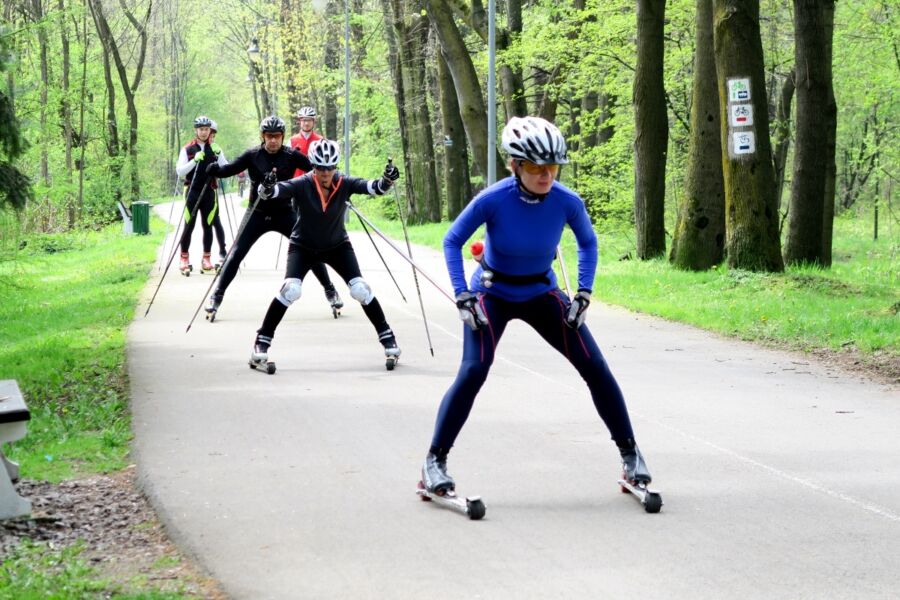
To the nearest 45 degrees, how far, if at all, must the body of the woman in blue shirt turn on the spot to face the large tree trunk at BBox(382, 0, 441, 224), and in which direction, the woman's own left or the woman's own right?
approximately 180°

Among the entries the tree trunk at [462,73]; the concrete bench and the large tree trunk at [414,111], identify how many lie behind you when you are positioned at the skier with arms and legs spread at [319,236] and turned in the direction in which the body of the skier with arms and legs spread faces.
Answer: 2

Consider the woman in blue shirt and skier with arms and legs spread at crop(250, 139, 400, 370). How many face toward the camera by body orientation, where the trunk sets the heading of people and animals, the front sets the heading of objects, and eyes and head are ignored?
2

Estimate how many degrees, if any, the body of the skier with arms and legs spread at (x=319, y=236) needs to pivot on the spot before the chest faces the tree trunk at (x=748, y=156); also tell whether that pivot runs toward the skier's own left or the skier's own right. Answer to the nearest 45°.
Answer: approximately 135° to the skier's own left

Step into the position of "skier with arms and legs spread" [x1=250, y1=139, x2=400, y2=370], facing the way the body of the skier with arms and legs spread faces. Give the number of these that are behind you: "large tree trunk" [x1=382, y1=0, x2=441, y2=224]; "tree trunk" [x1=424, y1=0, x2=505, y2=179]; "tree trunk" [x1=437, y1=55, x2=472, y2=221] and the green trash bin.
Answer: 4

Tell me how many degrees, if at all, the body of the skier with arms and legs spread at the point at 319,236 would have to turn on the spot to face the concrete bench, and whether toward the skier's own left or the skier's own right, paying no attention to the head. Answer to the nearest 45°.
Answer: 0° — they already face it

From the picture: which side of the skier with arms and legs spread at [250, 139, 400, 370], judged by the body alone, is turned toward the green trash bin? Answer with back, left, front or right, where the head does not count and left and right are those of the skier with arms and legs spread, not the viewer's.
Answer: back

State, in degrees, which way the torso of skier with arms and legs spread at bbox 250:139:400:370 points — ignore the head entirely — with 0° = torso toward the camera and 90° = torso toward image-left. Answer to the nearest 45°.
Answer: approximately 0°

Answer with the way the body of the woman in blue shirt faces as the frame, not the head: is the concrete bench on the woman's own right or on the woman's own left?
on the woman's own right

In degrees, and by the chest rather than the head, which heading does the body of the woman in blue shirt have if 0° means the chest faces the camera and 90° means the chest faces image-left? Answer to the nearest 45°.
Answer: approximately 0°

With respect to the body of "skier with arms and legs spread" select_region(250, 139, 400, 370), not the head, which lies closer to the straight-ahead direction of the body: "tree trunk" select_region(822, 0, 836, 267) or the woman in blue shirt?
the woman in blue shirt

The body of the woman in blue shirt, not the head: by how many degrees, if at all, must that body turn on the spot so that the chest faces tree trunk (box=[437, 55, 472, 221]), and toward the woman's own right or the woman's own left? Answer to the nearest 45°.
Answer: approximately 180°
